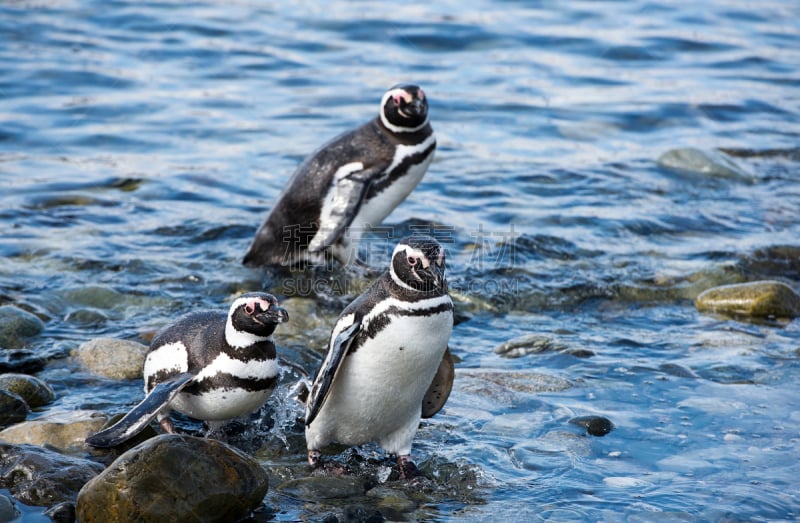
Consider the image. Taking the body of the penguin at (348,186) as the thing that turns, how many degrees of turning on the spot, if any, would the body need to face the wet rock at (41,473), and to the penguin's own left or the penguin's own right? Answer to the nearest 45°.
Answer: approximately 90° to the penguin's own right

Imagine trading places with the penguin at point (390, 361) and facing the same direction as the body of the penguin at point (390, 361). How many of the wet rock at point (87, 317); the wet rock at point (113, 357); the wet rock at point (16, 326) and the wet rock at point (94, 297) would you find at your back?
4

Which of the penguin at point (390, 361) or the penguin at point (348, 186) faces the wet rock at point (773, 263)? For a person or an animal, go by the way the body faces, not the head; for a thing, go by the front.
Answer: the penguin at point (348, 186)

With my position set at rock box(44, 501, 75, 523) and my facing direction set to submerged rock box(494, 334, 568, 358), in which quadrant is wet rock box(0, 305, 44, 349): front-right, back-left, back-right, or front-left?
front-left

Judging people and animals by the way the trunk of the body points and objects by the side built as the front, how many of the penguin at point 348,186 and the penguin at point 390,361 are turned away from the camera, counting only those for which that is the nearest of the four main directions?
0

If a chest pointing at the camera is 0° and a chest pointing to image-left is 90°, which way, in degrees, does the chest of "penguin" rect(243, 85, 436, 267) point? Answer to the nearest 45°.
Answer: approximately 270°

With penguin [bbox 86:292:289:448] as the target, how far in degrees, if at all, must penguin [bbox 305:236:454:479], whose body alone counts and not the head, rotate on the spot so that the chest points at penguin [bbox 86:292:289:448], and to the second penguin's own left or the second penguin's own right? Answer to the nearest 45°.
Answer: approximately 135° to the second penguin's own right

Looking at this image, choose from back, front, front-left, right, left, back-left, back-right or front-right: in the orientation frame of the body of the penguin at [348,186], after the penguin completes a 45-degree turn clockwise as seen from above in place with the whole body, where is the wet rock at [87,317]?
right

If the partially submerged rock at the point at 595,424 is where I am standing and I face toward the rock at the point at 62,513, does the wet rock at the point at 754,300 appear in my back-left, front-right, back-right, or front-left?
back-right

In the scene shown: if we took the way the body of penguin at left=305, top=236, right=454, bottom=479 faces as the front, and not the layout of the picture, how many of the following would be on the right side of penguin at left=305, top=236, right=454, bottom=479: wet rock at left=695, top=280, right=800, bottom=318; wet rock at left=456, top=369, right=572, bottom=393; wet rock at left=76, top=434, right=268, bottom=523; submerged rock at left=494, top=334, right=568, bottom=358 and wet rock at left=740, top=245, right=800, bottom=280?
1

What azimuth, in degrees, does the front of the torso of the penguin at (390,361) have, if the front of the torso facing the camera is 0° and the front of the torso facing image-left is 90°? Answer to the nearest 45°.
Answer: approximately 315°

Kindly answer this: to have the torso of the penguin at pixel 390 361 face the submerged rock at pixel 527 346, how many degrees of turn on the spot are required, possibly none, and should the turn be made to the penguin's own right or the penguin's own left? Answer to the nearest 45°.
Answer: approximately 90° to the penguin's own left

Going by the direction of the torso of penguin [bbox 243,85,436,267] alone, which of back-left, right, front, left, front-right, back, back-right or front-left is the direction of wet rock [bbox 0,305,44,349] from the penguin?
back-right

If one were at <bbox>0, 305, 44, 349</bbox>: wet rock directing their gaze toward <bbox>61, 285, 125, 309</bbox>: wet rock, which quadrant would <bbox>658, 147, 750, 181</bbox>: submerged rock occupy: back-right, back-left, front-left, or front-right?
front-right

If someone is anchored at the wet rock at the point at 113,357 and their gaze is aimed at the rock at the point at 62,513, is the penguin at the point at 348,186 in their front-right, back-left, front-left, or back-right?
back-left

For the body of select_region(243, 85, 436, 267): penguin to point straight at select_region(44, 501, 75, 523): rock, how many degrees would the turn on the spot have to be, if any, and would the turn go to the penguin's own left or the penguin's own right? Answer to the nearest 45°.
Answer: approximately 90° to the penguin's own right
